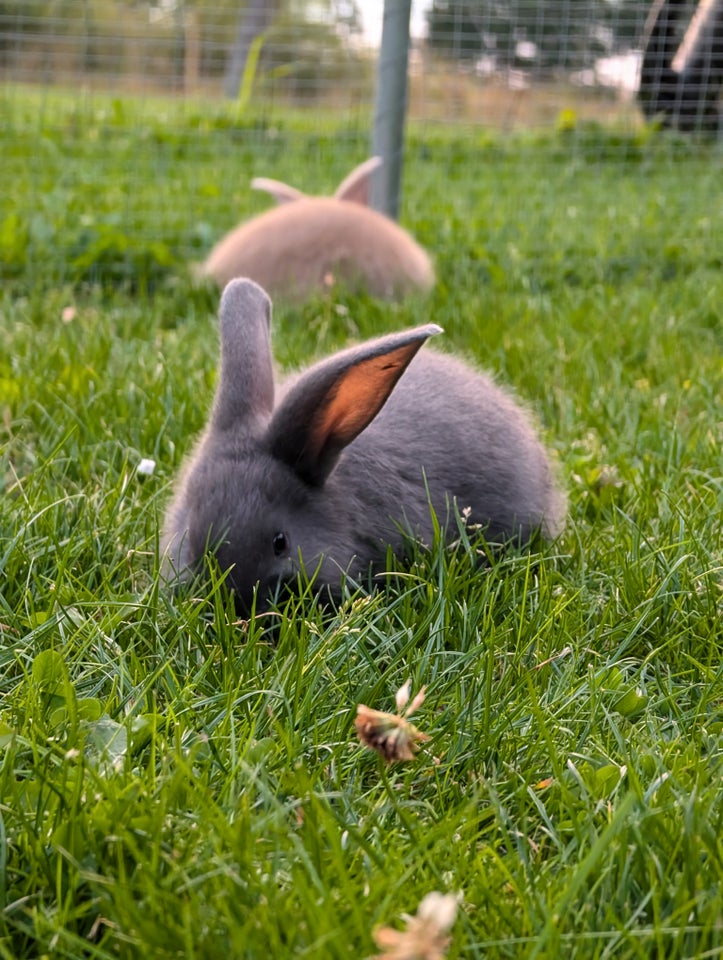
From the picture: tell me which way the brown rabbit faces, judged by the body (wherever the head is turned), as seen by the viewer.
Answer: away from the camera

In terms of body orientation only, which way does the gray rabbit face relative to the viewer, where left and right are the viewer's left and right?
facing the viewer and to the left of the viewer

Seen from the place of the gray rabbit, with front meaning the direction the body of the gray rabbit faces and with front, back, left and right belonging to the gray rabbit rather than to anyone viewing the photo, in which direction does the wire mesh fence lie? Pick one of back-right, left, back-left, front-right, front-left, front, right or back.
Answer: back-right

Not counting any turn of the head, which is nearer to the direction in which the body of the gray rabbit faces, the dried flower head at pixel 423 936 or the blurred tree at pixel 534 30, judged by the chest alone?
the dried flower head

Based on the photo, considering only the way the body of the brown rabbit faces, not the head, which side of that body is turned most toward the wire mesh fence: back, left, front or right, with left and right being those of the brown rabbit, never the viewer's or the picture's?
front

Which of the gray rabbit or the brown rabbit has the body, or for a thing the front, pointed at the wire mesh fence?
the brown rabbit

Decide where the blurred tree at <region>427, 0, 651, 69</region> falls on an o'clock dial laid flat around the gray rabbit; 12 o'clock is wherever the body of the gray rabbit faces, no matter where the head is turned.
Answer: The blurred tree is roughly at 5 o'clock from the gray rabbit.

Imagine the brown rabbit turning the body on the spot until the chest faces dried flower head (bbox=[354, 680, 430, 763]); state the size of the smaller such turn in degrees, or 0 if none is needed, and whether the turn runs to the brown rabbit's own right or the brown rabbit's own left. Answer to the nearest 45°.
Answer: approximately 180°

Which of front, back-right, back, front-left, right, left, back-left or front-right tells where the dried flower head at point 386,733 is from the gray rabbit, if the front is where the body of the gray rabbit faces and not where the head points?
front-left

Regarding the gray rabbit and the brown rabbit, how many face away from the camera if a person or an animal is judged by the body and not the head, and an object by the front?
1

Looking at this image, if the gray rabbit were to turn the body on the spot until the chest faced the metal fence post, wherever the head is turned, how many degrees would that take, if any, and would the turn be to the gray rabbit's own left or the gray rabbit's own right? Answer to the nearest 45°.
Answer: approximately 135° to the gray rabbit's own right

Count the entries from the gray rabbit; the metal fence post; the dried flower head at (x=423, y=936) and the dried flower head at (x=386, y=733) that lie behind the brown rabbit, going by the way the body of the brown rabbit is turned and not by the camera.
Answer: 3

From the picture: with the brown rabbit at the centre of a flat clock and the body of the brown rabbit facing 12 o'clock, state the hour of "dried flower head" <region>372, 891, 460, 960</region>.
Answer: The dried flower head is roughly at 6 o'clock from the brown rabbit.

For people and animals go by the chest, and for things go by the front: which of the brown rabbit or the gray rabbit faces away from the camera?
the brown rabbit
